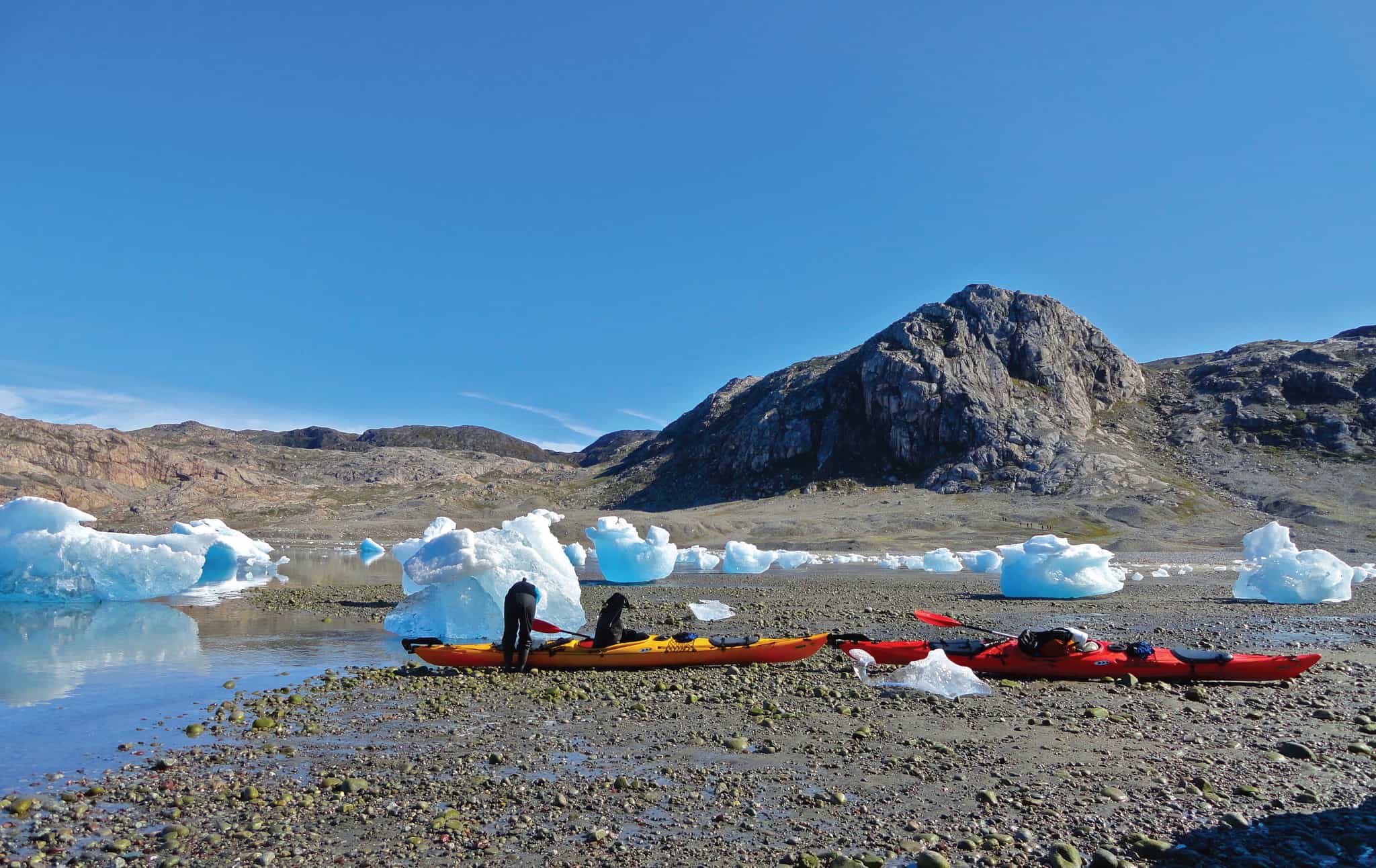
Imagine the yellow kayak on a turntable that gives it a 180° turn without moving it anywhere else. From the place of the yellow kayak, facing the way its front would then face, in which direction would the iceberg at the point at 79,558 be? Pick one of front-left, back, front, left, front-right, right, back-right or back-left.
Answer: front-right

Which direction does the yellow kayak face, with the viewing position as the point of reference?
facing to the right of the viewer

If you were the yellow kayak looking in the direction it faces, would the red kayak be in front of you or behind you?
in front
